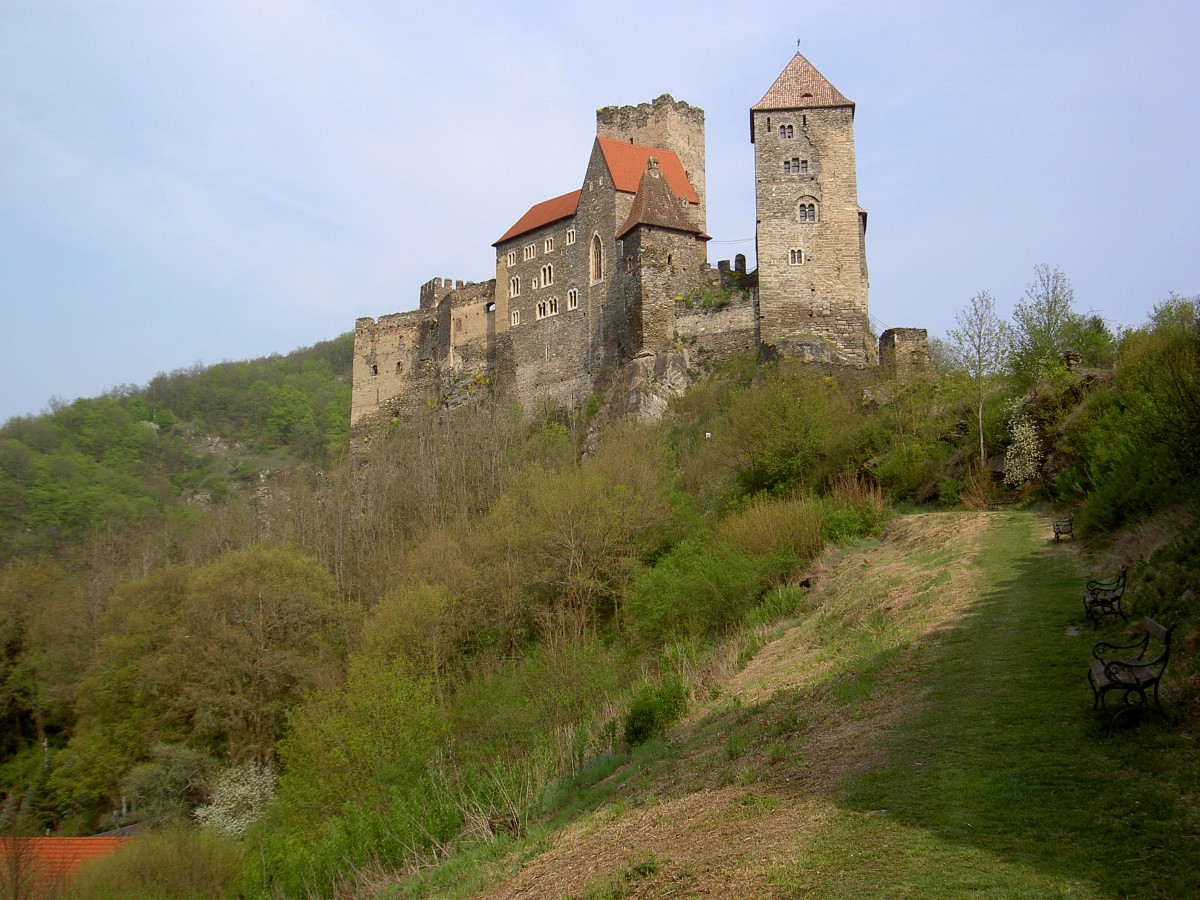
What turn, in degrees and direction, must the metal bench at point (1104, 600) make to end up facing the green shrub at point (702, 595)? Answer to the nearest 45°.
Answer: approximately 45° to its right

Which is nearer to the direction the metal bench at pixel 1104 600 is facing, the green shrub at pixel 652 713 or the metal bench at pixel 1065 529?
the green shrub

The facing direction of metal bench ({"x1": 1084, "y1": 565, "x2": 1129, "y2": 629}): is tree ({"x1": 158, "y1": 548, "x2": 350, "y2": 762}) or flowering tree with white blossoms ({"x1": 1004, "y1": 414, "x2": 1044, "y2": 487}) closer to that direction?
the tree

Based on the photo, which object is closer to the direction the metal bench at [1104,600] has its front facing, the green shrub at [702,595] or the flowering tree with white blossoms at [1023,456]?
the green shrub

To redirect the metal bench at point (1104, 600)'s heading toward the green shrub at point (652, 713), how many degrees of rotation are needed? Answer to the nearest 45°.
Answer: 0° — it already faces it

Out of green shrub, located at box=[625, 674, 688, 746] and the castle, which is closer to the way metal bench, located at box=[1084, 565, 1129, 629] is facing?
the green shrub

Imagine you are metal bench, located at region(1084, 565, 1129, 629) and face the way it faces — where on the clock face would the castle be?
The castle is roughly at 2 o'clock from the metal bench.

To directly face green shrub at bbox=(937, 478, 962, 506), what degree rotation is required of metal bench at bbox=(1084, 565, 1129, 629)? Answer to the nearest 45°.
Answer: approximately 90° to its right

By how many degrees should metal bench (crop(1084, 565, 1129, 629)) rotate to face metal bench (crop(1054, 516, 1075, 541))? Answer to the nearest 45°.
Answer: approximately 90° to its right

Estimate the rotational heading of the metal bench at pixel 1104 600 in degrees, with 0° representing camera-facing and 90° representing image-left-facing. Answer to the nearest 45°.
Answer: approximately 90°

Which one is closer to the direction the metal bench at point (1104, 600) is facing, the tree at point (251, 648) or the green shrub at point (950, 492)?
the tree
